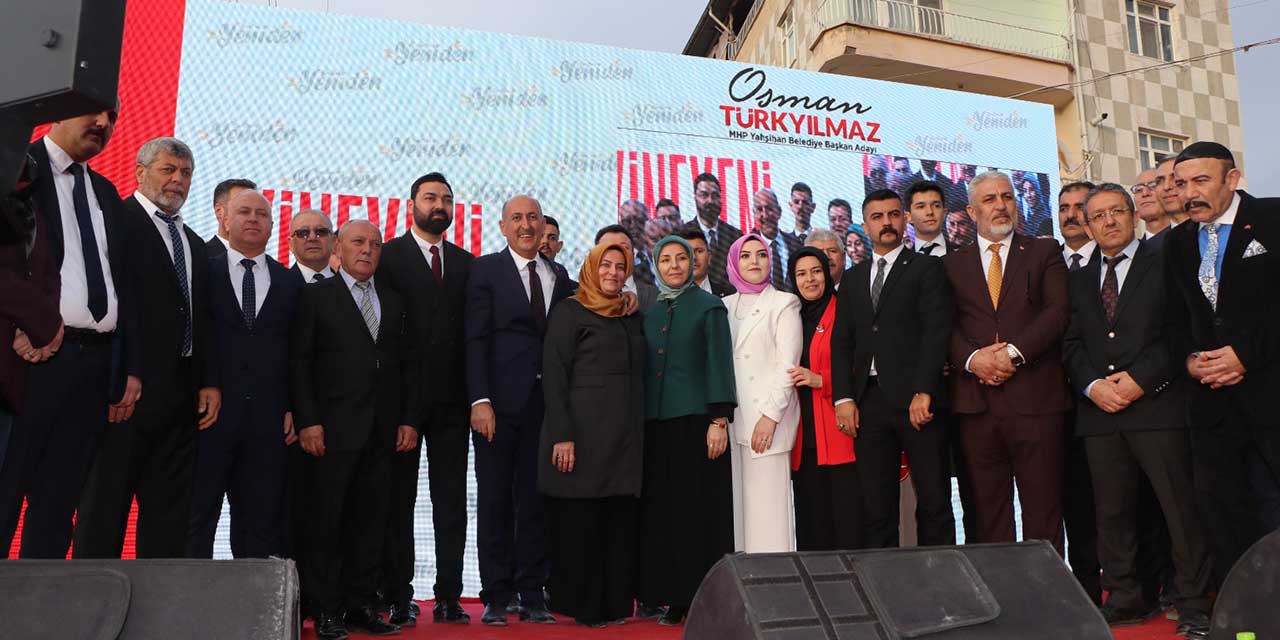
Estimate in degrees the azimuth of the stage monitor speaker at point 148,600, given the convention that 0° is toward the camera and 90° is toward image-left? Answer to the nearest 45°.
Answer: approximately 180°

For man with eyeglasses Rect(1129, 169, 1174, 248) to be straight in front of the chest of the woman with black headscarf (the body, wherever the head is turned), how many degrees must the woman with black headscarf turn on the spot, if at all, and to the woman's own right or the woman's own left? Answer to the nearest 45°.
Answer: approximately 135° to the woman's own left

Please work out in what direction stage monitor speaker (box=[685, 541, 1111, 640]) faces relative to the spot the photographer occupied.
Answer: facing away from the viewer

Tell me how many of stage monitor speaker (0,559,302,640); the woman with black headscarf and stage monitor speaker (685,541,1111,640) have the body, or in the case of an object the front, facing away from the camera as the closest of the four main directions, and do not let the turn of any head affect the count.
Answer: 2

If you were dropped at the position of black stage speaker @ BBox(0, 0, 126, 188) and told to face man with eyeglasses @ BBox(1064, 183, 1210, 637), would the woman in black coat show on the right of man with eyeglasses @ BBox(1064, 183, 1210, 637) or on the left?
left

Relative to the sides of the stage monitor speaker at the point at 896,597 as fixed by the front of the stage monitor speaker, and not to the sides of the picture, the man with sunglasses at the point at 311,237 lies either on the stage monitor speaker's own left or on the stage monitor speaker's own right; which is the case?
on the stage monitor speaker's own left

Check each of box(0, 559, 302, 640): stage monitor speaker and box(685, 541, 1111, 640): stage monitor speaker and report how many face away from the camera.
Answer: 2

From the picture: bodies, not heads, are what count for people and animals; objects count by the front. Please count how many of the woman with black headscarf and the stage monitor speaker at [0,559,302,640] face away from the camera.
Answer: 1

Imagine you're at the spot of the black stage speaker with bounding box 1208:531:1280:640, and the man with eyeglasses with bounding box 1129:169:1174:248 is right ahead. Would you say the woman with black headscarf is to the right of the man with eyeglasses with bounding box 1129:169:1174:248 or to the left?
left

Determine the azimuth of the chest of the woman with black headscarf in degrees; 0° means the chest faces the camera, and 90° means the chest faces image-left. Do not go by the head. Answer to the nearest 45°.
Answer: approximately 45°

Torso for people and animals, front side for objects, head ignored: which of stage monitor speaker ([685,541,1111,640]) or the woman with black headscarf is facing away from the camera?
the stage monitor speaker

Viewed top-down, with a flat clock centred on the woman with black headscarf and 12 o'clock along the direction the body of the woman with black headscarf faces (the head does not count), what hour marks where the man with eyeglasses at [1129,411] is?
The man with eyeglasses is roughly at 8 o'clock from the woman with black headscarf.
